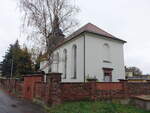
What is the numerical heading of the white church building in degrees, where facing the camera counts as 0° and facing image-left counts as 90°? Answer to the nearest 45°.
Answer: approximately 315°
